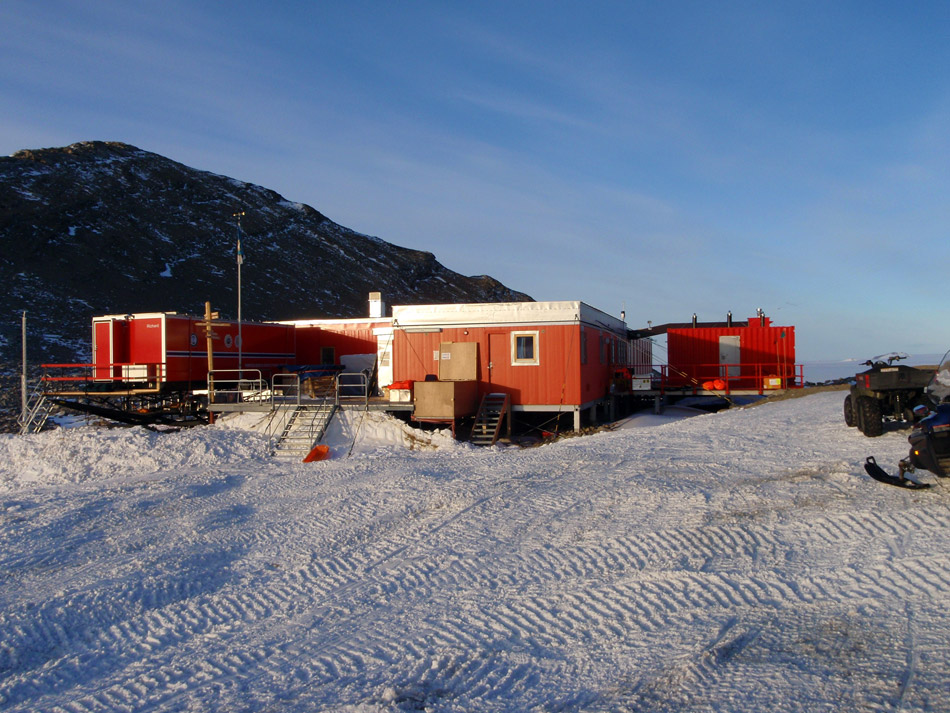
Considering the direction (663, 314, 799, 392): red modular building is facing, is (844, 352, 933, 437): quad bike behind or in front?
in front

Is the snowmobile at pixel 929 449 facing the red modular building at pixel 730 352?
no

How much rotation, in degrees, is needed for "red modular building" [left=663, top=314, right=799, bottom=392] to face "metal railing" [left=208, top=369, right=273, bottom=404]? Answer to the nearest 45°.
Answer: approximately 45° to its right

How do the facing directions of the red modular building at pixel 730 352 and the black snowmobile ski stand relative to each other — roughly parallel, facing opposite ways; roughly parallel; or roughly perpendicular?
roughly perpendicular

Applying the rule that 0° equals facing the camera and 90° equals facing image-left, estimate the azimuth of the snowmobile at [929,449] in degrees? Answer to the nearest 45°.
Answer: approximately 90°

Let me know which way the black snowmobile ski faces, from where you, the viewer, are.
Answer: facing to the left of the viewer

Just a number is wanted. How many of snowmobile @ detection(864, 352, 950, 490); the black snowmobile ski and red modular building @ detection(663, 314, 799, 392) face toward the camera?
1

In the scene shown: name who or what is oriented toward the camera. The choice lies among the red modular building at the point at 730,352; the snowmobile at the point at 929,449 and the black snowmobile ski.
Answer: the red modular building

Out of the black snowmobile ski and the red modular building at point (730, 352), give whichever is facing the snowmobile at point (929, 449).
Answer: the red modular building

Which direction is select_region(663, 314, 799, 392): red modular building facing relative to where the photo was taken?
toward the camera

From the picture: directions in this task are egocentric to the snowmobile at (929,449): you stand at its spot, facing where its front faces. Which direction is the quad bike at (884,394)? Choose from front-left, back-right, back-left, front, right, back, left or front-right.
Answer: right

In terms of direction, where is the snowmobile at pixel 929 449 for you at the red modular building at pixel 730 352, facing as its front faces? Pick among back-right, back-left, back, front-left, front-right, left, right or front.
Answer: front

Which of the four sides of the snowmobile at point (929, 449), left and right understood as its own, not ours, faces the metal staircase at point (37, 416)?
front

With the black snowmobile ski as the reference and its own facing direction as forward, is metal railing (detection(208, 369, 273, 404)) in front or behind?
in front

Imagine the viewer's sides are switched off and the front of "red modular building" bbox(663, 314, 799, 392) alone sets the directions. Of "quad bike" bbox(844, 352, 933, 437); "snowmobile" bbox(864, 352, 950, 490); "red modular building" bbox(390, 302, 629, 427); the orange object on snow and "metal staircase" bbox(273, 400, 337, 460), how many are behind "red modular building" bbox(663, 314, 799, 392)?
0
